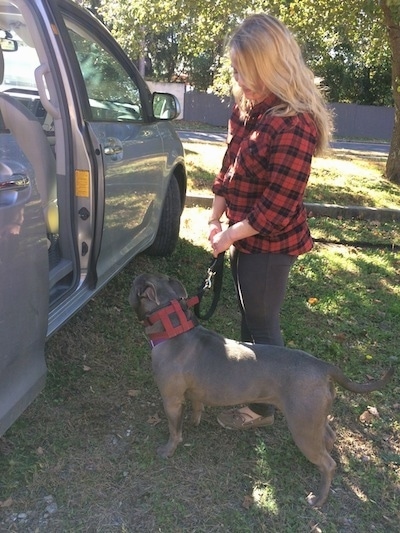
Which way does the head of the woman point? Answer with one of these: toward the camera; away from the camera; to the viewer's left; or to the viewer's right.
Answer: to the viewer's left

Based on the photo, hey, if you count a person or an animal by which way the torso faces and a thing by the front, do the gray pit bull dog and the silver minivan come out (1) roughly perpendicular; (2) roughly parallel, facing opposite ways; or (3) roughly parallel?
roughly perpendicular

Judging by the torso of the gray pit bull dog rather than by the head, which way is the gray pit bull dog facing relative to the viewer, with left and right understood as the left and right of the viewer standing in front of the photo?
facing away from the viewer and to the left of the viewer

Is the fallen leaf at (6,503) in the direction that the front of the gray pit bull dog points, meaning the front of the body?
no

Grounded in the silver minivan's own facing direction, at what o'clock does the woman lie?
The woman is roughly at 3 o'clock from the silver minivan.

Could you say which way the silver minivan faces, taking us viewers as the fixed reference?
facing away from the viewer and to the right of the viewer

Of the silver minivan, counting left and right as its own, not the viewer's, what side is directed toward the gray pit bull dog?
right

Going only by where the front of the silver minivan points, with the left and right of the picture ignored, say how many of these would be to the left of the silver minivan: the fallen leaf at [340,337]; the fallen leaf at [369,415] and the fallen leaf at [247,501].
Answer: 0

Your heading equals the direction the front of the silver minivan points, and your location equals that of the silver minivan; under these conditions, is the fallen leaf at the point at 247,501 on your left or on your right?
on your right

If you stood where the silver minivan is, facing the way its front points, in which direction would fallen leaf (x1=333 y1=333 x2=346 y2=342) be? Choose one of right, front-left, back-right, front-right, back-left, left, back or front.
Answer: front-right

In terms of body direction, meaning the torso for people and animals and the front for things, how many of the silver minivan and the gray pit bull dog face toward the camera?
0

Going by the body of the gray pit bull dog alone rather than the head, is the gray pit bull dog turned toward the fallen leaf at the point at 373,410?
no
